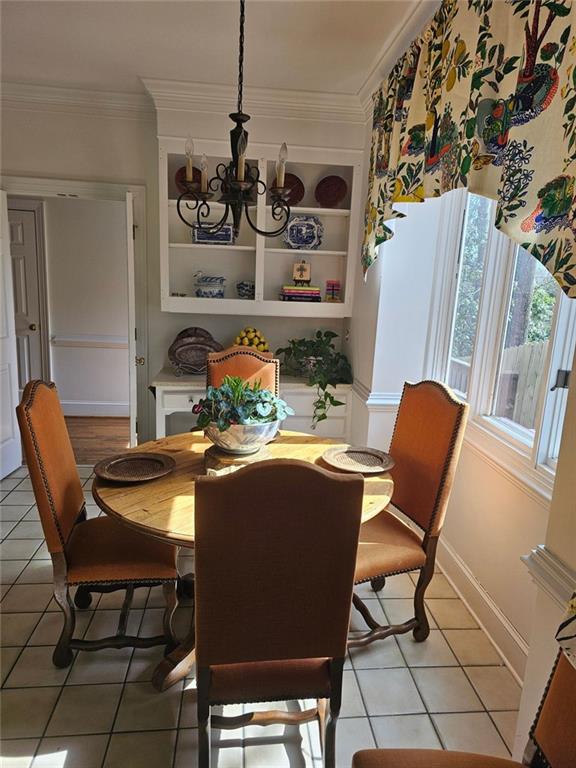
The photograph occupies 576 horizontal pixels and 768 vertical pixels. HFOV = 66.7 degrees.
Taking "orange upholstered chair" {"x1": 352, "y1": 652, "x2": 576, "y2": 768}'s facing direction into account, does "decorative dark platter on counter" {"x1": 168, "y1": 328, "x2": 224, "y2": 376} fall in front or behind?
in front

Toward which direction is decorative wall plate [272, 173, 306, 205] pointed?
toward the camera

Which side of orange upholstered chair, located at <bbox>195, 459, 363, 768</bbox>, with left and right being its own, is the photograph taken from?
back

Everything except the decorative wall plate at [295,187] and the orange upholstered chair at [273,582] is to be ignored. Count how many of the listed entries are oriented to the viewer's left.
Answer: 0

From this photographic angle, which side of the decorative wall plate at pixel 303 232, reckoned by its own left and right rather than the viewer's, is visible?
front

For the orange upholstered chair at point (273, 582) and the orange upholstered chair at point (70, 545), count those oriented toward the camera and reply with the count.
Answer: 0

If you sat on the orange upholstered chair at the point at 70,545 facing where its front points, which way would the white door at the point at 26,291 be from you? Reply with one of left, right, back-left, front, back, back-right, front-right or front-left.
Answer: left

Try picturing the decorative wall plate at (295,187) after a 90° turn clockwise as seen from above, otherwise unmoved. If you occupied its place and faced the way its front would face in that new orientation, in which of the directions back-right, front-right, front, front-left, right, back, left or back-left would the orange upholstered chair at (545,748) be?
left

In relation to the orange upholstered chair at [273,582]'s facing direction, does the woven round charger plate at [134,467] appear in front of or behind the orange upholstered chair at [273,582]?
in front

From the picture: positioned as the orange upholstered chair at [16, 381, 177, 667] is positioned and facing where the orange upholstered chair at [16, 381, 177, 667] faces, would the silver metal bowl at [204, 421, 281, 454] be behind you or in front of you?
in front

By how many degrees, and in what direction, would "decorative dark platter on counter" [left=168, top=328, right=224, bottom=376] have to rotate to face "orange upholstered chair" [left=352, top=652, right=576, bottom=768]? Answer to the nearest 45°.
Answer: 0° — it already faces it

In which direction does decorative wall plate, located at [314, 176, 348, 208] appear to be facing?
toward the camera
